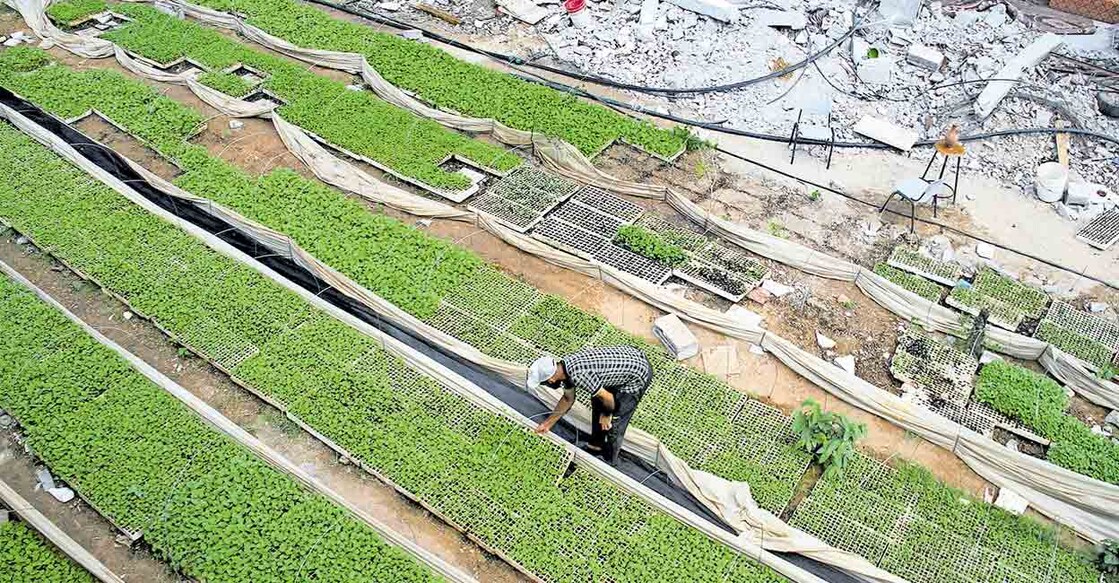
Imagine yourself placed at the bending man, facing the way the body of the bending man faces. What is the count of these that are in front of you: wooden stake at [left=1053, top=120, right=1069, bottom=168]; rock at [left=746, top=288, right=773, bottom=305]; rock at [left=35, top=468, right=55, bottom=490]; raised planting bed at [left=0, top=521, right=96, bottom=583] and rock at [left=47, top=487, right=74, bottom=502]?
3

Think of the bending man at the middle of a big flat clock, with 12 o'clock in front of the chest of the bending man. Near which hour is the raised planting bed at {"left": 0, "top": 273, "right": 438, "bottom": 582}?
The raised planting bed is roughly at 12 o'clock from the bending man.

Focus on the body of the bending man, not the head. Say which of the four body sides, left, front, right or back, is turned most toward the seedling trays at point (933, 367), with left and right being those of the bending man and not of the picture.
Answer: back

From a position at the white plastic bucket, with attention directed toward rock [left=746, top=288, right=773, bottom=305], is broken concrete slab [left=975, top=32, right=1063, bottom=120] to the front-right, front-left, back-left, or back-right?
back-right

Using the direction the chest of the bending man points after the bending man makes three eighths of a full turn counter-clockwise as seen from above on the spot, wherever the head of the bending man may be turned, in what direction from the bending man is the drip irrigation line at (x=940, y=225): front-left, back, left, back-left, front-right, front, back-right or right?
left

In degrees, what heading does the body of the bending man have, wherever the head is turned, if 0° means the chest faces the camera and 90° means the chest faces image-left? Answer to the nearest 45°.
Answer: approximately 90°

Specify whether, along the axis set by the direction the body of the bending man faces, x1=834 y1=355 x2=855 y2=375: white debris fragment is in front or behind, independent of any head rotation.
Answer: behind

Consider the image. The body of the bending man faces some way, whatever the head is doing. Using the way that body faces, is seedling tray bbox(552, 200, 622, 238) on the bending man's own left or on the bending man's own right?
on the bending man's own right

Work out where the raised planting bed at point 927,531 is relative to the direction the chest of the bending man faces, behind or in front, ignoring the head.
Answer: behind

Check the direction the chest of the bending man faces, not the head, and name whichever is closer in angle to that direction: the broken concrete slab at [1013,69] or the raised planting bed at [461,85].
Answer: the raised planting bed

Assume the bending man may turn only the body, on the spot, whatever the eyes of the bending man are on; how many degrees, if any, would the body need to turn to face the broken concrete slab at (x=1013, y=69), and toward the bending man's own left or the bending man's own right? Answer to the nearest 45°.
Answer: approximately 135° to the bending man's own right

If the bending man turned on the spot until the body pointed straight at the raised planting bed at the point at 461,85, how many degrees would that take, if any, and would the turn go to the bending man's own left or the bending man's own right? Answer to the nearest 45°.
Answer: approximately 90° to the bending man's own right

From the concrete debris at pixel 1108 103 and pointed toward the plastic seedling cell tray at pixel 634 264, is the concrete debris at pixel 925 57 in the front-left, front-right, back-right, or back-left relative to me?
front-right

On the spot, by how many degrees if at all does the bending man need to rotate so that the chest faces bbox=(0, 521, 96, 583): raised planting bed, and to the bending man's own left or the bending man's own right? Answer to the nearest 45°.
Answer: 0° — they already face it

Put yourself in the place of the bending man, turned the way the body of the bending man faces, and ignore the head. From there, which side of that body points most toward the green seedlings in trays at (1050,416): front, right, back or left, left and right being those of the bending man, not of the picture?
back

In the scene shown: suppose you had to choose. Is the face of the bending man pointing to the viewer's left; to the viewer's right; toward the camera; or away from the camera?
to the viewer's left

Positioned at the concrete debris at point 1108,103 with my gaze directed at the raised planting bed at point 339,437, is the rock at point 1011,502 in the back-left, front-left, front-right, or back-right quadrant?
front-left

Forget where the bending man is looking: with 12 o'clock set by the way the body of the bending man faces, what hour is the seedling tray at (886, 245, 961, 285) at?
The seedling tray is roughly at 5 o'clock from the bending man.

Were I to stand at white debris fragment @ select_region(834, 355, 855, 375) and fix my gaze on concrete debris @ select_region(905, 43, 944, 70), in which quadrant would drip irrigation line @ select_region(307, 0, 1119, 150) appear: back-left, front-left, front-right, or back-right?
front-left

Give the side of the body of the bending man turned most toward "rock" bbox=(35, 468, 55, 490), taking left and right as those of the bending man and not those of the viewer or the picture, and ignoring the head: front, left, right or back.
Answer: front

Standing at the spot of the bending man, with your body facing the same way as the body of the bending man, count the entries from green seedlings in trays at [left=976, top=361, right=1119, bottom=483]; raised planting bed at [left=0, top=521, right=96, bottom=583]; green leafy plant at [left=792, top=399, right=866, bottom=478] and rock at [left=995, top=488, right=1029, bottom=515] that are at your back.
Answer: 3

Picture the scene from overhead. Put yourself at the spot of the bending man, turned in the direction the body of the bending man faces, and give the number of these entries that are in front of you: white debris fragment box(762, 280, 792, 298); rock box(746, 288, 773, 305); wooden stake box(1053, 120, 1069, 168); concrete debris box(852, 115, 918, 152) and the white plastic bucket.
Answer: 0

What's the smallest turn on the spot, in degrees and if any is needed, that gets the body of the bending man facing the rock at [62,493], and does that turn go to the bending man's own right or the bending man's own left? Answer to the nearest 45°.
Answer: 0° — they already face it
